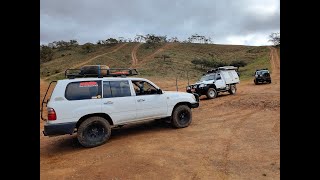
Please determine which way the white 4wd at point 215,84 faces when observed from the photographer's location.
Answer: facing the viewer and to the left of the viewer

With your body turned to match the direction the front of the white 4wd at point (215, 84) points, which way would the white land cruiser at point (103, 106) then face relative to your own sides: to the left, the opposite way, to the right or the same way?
the opposite way

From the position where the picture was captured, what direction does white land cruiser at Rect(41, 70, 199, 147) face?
facing away from the viewer and to the right of the viewer

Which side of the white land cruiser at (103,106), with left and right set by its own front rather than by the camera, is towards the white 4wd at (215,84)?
front

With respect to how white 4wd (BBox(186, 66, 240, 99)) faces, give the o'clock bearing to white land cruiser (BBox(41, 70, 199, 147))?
The white land cruiser is roughly at 11 o'clock from the white 4wd.
